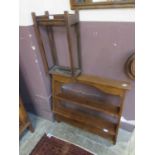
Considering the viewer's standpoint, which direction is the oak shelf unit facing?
facing the viewer and to the left of the viewer
